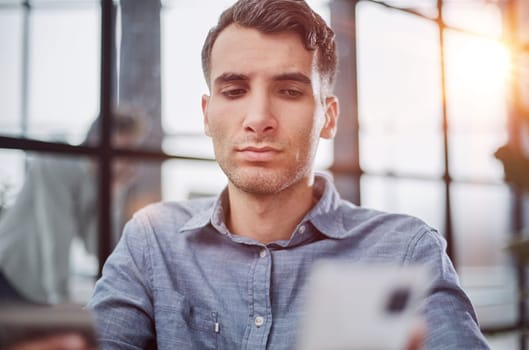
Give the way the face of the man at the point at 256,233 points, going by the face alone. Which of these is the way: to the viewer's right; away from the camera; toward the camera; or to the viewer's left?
toward the camera

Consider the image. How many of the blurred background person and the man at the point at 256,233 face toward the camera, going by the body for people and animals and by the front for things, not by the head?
1

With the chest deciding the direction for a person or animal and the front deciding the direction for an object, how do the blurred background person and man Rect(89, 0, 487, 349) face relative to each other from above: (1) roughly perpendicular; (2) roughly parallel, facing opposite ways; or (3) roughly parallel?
roughly perpendicular

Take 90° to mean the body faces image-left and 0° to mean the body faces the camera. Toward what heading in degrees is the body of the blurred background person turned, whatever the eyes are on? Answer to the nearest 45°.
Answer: approximately 270°

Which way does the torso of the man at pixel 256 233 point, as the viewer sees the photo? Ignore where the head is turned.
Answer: toward the camera

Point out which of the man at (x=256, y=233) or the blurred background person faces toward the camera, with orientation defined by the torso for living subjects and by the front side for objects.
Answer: the man

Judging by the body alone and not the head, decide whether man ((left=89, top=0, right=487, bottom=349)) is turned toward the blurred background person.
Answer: no

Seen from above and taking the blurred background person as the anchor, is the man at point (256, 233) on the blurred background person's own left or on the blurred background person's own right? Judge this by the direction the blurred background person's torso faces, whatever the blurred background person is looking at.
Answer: on the blurred background person's own right
